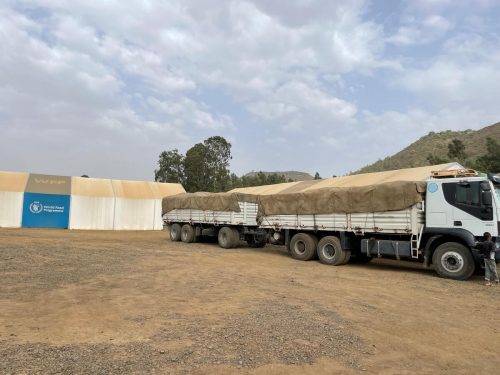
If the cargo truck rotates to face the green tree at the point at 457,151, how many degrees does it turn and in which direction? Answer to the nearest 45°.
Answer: approximately 135° to its left

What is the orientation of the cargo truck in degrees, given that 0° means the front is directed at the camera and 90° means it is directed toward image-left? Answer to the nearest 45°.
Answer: approximately 315°

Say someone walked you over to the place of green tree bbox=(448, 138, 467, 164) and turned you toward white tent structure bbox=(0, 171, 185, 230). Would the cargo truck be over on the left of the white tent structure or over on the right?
left

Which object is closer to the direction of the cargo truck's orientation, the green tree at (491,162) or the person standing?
the person standing

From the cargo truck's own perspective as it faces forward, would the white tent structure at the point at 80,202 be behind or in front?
behind

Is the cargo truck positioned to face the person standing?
yes

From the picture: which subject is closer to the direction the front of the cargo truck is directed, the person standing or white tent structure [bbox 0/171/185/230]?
the person standing

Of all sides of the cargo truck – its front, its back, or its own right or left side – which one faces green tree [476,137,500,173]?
left
